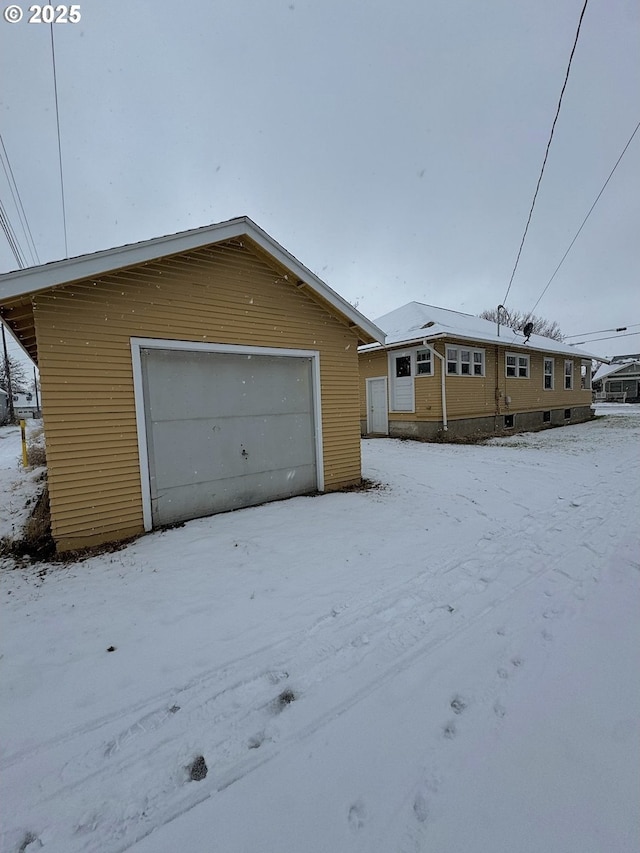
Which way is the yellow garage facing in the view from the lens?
facing the viewer and to the right of the viewer

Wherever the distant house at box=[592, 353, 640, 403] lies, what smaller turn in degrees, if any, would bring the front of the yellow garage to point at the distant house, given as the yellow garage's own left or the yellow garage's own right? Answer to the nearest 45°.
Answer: approximately 90° to the yellow garage's own left

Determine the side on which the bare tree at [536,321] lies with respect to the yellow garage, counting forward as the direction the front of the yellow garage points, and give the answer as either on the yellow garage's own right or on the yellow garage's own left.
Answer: on the yellow garage's own left

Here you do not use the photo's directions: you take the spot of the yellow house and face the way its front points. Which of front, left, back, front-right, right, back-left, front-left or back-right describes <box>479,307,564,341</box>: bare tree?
front-left

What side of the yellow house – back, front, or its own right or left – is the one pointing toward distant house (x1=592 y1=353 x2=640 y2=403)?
front

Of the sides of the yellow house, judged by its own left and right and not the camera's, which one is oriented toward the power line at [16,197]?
back
